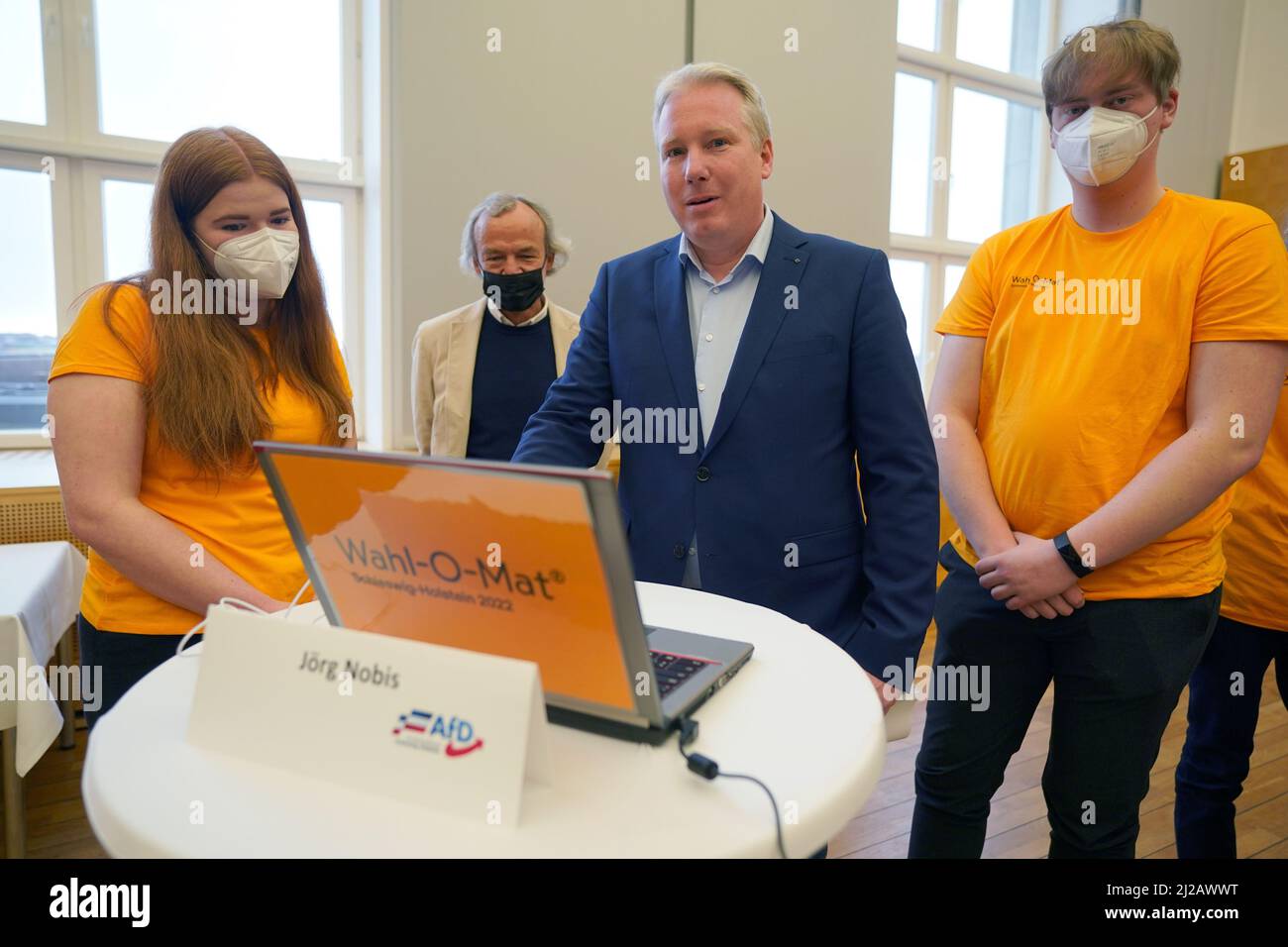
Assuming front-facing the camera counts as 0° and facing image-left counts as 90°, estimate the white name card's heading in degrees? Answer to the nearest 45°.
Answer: approximately 45°

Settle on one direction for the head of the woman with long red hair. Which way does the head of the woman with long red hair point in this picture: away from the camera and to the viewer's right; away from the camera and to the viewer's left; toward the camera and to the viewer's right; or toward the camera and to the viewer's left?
toward the camera and to the viewer's right

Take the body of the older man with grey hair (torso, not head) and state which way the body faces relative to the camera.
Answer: toward the camera

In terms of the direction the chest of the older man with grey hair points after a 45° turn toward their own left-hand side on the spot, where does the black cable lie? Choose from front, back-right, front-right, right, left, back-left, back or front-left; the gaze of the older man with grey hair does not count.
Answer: front-right

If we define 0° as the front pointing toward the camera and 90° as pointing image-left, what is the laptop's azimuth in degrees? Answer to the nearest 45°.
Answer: approximately 225°

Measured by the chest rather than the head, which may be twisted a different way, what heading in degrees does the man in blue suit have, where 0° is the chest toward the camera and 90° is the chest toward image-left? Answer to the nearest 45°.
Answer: approximately 45°

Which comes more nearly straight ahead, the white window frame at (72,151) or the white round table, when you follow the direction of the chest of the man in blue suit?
the white round table

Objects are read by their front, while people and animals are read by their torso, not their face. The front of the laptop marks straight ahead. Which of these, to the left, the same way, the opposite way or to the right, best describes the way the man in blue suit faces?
the opposite way

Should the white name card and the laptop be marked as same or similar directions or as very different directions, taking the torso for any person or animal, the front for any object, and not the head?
very different directions

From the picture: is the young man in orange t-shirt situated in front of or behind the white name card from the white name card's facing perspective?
behind
